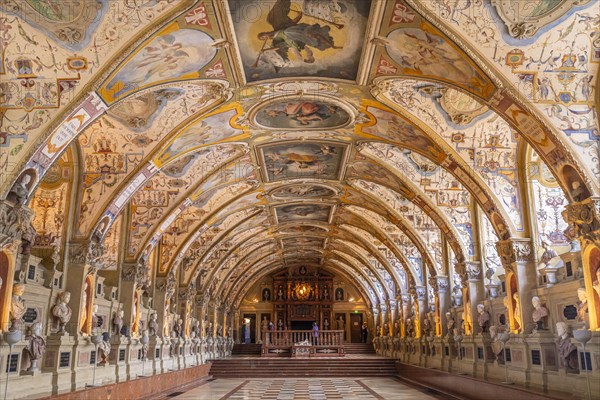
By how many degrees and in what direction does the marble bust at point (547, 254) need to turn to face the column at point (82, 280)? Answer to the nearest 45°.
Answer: approximately 45° to its right

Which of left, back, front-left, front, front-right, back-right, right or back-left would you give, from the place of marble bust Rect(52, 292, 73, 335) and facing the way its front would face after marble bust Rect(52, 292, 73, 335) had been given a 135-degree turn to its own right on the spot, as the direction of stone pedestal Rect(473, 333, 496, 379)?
back

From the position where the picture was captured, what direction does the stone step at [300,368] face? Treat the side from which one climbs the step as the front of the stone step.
facing the viewer

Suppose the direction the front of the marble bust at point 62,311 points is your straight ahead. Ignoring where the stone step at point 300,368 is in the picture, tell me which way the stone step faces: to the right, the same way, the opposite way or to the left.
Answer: to the right

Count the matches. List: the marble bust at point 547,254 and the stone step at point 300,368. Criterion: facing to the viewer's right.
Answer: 0

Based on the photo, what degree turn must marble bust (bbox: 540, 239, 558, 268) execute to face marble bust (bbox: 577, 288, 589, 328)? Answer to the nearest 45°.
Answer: approximately 45° to its left

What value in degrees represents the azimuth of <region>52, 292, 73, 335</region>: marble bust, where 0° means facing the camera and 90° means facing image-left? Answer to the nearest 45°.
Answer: approximately 315°

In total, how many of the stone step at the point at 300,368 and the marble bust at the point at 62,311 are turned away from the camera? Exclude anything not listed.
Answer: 0

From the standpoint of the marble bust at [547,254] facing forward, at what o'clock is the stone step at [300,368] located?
The stone step is roughly at 3 o'clock from the marble bust.

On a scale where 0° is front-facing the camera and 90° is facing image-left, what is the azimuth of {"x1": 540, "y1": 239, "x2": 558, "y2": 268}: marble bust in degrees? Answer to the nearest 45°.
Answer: approximately 45°

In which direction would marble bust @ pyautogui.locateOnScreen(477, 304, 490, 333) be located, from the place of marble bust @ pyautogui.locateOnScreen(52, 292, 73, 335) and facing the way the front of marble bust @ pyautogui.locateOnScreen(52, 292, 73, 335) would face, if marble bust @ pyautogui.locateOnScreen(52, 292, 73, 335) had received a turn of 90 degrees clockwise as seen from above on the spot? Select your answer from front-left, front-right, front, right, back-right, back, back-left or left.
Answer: back-left

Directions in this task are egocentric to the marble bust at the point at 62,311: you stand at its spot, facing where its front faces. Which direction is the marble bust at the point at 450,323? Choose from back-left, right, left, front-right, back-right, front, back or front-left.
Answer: front-left

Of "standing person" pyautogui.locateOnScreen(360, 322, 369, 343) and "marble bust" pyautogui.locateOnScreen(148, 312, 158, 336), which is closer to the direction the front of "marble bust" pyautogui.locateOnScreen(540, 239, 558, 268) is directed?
the marble bust

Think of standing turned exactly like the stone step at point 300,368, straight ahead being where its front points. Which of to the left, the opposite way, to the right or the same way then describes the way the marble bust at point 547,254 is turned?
to the right
